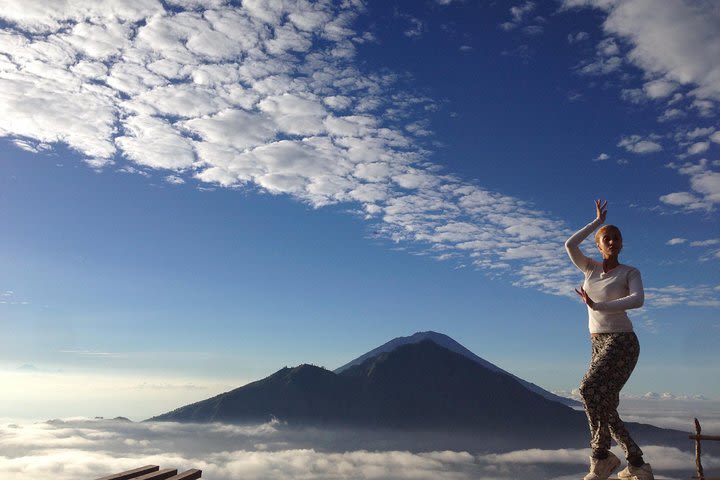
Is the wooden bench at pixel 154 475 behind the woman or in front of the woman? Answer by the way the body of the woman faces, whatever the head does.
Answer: in front

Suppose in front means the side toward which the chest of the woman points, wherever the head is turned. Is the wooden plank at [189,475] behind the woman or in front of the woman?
in front

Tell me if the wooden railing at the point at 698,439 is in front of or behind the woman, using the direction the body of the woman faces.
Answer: behind

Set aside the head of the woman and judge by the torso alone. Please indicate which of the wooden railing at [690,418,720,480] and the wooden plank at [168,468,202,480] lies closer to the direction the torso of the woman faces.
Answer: the wooden plank
